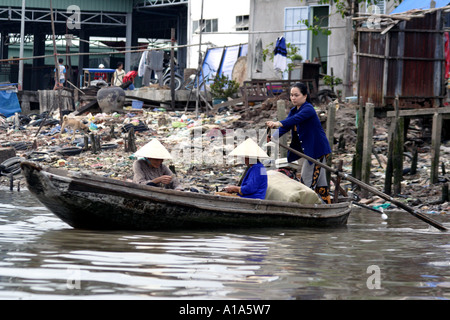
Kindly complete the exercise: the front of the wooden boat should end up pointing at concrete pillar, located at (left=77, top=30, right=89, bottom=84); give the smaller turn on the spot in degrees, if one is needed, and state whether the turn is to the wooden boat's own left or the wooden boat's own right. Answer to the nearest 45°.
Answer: approximately 90° to the wooden boat's own right

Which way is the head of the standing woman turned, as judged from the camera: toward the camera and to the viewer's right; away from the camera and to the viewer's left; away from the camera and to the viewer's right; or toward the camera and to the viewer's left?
toward the camera and to the viewer's left

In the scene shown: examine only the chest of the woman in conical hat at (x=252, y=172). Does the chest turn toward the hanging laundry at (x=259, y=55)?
no

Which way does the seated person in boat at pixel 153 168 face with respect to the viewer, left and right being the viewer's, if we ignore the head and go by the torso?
facing the viewer and to the right of the viewer

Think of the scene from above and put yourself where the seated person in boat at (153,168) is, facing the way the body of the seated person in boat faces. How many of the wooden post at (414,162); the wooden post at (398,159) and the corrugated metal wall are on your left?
3

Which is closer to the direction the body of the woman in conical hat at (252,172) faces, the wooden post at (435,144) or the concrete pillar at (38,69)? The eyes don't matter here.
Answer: the concrete pillar

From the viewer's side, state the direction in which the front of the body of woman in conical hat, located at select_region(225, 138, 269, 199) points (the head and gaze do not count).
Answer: to the viewer's left

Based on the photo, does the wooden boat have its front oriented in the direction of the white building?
no

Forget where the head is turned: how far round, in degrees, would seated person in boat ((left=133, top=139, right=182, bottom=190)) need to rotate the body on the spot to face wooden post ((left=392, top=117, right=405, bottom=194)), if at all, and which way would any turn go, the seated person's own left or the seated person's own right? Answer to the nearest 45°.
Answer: approximately 90° to the seated person's own left

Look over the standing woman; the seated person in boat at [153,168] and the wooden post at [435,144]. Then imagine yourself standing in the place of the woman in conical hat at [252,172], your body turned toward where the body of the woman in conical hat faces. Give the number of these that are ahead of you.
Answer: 1

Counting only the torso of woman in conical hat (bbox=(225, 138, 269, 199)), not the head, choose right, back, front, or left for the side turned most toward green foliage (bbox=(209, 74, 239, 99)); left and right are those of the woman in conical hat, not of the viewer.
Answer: right

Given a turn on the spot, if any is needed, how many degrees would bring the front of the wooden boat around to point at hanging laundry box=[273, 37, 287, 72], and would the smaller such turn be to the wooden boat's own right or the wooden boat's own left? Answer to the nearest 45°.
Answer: approximately 90° to the wooden boat's own right

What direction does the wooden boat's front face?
to the viewer's left

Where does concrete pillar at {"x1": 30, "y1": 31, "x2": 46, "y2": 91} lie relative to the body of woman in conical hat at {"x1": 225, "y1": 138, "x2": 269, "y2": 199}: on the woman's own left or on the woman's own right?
on the woman's own right

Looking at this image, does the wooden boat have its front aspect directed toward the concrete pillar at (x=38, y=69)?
no

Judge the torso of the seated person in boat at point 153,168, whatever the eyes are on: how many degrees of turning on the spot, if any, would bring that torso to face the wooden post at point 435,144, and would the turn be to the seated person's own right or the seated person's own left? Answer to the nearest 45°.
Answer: approximately 90° to the seated person's own left

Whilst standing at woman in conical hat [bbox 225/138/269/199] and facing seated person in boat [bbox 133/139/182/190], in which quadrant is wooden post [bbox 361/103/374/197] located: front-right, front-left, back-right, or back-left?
back-right
